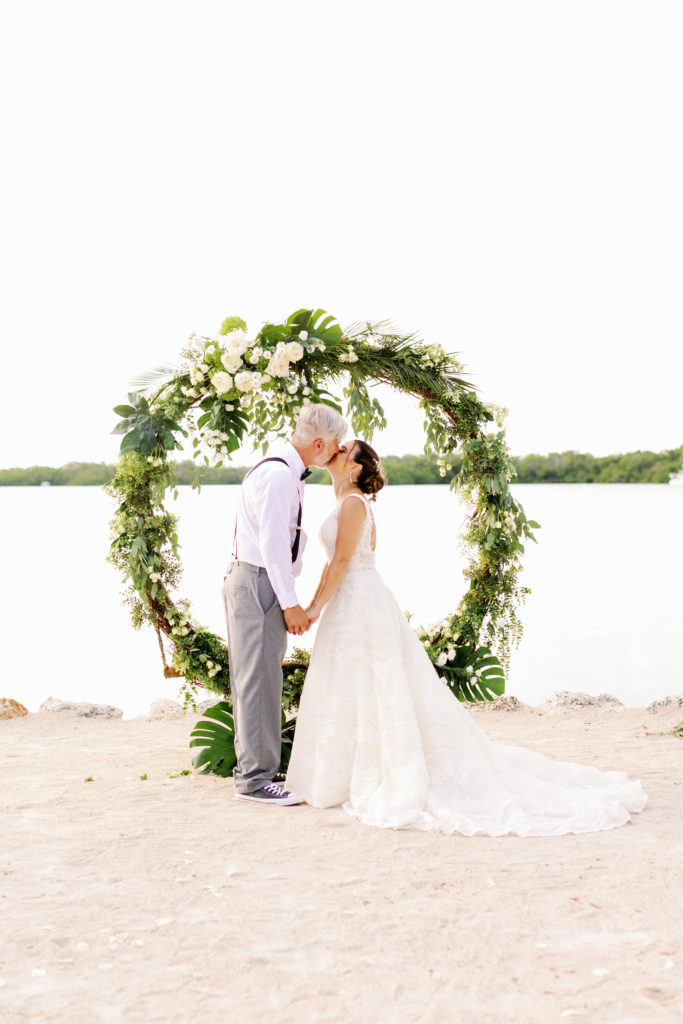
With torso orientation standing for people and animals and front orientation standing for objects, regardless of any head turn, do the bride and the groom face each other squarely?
yes

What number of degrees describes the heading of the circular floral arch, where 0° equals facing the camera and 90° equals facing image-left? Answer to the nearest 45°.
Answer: approximately 0°

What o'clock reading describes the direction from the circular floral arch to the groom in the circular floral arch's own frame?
The groom is roughly at 12 o'clock from the circular floral arch.

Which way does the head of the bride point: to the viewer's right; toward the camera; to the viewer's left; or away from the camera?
to the viewer's left

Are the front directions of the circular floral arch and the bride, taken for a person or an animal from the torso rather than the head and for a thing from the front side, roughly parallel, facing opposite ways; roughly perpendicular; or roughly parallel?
roughly perpendicular

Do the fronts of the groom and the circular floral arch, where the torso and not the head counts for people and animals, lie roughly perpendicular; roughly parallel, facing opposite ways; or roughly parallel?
roughly perpendicular

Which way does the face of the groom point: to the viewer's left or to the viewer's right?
to the viewer's right

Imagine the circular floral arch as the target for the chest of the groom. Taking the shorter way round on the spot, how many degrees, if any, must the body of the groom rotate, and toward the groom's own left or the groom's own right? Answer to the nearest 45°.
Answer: approximately 90° to the groom's own left

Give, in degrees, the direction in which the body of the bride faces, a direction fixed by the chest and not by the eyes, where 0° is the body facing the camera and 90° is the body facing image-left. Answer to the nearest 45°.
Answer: approximately 90°

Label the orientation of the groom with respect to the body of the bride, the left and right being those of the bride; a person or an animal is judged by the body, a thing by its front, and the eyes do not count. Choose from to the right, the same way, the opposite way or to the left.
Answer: the opposite way

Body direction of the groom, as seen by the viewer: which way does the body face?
to the viewer's right
